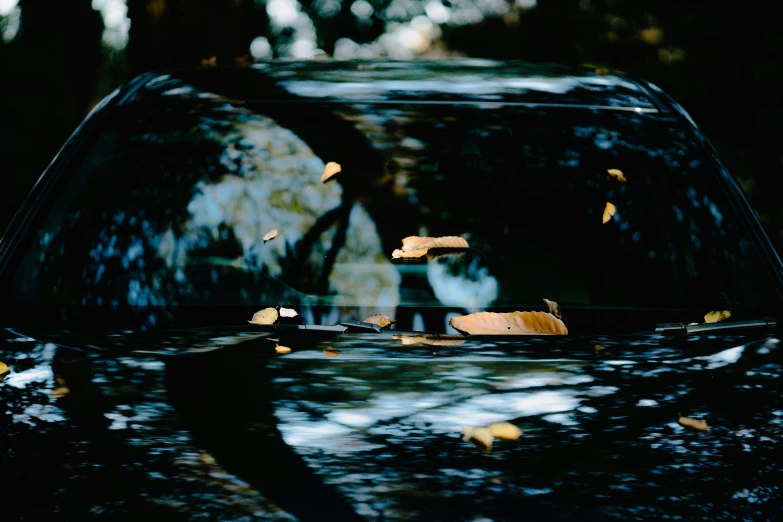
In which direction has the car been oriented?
toward the camera

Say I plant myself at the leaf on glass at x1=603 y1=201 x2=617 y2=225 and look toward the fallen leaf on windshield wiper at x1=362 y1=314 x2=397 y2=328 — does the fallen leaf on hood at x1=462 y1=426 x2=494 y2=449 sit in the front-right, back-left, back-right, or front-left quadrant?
front-left
